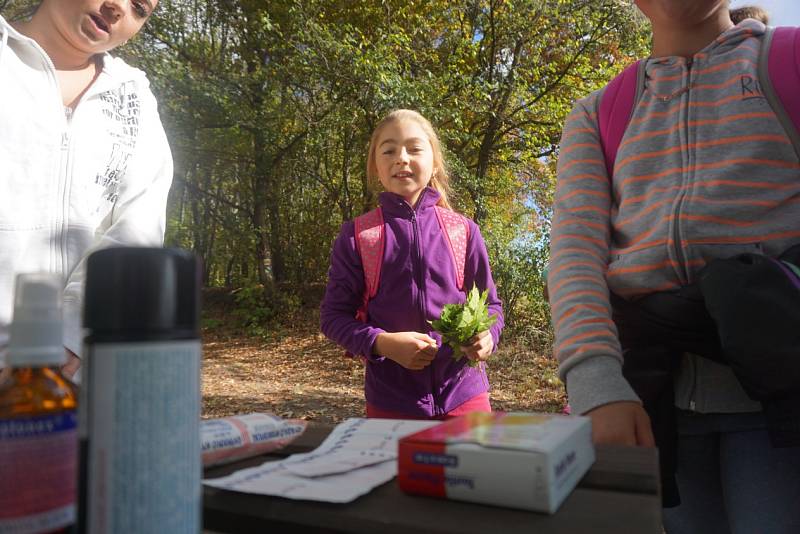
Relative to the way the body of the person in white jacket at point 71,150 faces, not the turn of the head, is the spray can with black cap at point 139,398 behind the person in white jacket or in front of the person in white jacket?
in front

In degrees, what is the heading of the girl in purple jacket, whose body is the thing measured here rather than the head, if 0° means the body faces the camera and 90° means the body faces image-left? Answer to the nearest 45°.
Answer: approximately 0°

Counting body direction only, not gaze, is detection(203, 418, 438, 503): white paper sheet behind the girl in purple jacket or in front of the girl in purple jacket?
in front

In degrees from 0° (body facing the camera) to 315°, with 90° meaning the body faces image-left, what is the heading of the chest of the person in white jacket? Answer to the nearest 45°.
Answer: approximately 0°

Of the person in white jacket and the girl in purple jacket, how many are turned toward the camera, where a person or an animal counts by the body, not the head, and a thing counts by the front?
2

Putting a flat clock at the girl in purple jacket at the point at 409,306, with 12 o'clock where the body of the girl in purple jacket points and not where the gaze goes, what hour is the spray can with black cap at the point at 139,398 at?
The spray can with black cap is roughly at 12 o'clock from the girl in purple jacket.

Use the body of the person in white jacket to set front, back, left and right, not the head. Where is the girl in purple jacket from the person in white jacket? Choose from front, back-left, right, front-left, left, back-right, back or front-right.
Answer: left

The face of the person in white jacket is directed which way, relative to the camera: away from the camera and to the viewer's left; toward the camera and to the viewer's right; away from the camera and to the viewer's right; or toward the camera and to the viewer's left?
toward the camera and to the viewer's right

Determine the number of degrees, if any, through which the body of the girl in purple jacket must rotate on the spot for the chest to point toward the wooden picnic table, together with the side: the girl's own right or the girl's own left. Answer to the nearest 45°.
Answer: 0° — they already face it

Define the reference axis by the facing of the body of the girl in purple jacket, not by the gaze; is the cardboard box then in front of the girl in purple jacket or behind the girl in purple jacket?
in front
